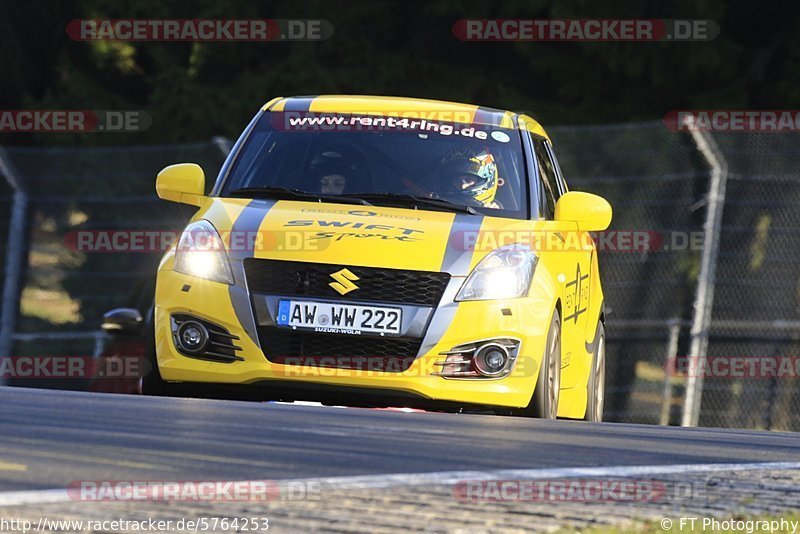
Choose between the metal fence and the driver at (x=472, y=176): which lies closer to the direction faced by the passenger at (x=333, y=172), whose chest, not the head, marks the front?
the driver

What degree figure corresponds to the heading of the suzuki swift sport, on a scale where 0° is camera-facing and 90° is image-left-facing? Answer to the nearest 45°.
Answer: approximately 0°

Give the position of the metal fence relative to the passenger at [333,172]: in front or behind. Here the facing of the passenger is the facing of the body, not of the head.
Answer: behind

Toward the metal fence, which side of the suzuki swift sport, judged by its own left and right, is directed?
back

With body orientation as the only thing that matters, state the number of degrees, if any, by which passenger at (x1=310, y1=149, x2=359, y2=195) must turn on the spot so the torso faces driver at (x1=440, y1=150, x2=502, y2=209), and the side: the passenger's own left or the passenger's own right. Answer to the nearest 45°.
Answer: approximately 90° to the passenger's own left
